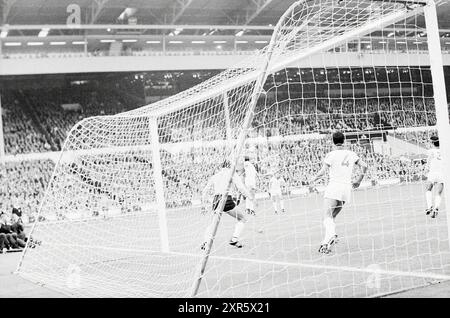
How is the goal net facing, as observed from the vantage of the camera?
facing away from the viewer and to the right of the viewer

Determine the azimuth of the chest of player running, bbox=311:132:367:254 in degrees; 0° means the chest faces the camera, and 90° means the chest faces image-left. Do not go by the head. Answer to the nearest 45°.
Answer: approximately 180°
